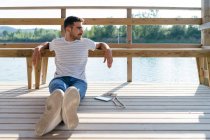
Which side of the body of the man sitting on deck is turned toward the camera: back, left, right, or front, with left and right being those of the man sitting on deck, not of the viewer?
front

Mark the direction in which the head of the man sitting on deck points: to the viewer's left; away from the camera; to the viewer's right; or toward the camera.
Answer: to the viewer's right
